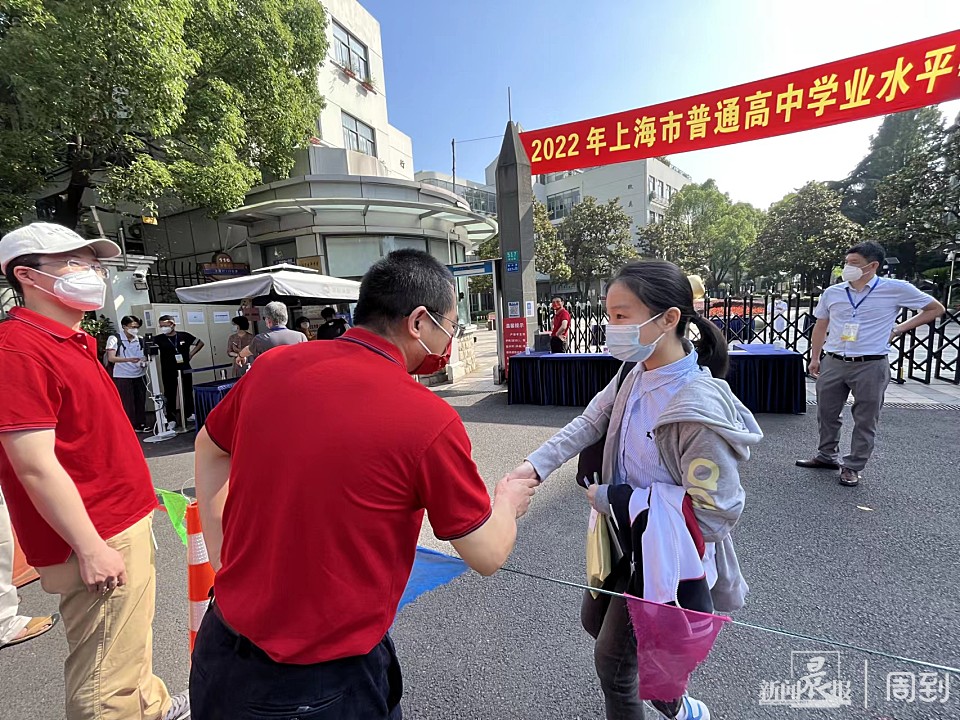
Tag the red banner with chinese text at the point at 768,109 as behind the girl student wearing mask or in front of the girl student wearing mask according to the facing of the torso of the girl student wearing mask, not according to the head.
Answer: behind

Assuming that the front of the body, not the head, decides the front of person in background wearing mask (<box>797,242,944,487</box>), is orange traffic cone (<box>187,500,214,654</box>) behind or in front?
in front

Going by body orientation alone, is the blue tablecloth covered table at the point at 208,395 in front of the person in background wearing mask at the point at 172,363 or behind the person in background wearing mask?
in front

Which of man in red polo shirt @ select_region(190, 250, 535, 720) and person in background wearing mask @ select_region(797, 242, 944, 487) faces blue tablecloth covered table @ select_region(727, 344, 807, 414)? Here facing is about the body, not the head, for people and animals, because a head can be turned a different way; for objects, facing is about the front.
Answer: the man in red polo shirt

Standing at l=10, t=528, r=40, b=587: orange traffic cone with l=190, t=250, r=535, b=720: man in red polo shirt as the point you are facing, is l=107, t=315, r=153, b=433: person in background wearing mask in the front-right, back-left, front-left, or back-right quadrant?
back-left

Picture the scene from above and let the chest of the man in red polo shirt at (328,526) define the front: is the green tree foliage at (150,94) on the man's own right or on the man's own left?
on the man's own left

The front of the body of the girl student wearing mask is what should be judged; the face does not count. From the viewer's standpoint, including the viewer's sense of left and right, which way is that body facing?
facing the viewer and to the left of the viewer

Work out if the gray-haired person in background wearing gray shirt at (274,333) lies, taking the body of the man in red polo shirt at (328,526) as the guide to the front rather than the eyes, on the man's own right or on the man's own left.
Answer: on the man's own left

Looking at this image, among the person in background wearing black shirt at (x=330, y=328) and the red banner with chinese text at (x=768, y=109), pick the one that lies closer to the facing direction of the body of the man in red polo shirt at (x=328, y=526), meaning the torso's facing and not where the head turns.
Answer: the red banner with chinese text

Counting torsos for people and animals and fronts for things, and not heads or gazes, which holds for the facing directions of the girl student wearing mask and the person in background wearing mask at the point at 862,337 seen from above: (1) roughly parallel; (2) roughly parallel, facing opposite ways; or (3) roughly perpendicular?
roughly parallel

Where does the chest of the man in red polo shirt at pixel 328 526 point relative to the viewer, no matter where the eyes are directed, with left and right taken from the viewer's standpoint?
facing away from the viewer and to the right of the viewer

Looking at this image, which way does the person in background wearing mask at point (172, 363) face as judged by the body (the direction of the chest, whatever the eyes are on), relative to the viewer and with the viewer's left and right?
facing the viewer

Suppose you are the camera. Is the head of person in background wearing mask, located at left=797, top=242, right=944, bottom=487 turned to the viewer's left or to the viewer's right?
to the viewer's left

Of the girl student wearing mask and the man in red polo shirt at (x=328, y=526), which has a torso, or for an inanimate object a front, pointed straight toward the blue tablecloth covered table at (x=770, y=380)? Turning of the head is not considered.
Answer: the man in red polo shirt

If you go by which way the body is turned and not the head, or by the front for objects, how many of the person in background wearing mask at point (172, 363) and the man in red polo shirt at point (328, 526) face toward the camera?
1

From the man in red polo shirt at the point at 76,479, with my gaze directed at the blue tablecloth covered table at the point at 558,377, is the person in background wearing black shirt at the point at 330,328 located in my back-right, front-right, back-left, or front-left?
front-left

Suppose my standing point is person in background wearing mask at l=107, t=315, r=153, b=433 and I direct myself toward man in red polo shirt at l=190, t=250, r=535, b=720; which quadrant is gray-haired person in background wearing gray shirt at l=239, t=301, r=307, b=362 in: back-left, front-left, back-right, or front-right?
front-left

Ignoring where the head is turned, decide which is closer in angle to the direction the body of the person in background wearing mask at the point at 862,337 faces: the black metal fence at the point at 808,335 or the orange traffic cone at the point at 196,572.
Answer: the orange traffic cone

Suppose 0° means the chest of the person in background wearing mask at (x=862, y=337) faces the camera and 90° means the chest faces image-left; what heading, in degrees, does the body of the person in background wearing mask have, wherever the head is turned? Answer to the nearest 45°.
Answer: approximately 45°

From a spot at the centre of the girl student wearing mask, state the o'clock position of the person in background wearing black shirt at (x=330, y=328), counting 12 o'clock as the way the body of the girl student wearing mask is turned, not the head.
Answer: The person in background wearing black shirt is roughly at 3 o'clock from the girl student wearing mask.
